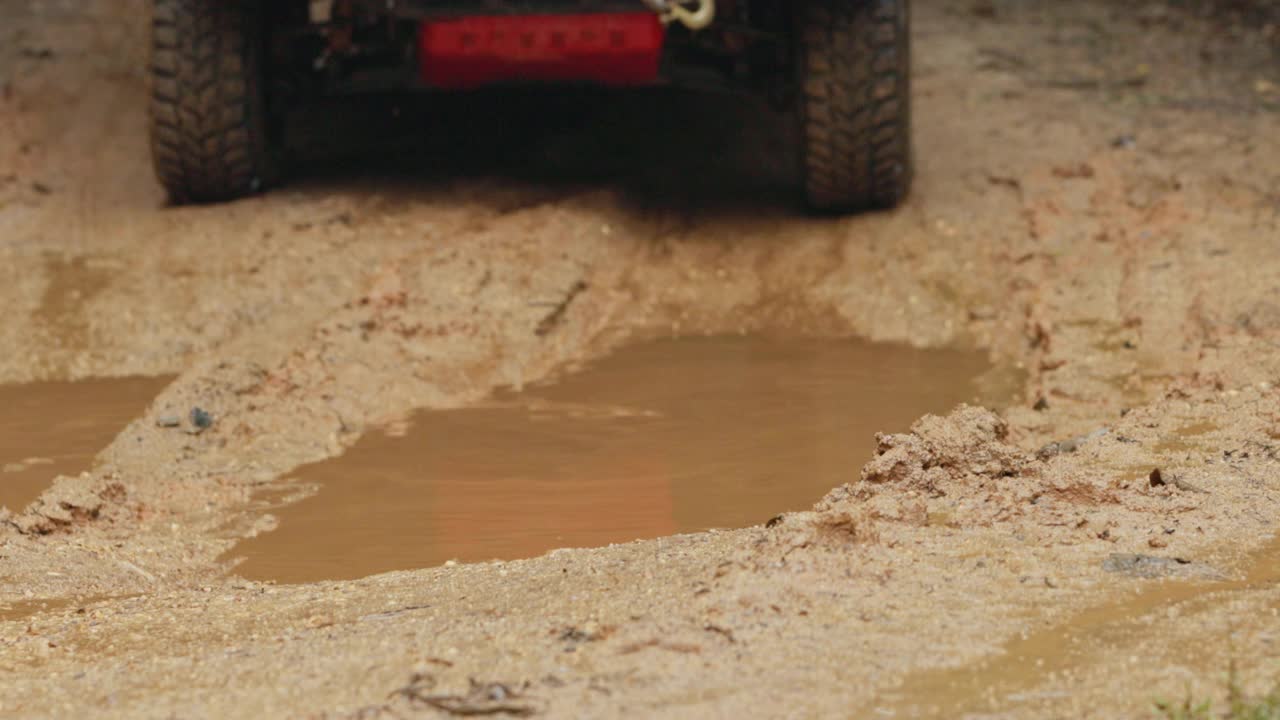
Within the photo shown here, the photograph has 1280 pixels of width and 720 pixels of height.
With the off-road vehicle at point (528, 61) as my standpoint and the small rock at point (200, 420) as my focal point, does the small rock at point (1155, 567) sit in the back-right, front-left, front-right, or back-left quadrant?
front-left

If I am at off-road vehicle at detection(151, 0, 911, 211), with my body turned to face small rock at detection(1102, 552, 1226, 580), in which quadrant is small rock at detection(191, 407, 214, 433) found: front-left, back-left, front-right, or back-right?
front-right

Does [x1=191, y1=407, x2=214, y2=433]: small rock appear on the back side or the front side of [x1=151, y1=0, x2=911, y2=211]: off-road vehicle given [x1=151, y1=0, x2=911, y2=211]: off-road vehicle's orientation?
on the front side

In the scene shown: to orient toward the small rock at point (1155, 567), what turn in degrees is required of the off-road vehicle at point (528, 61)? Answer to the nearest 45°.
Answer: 0° — it already faces it

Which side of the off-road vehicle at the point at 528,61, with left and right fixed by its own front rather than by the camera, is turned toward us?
front

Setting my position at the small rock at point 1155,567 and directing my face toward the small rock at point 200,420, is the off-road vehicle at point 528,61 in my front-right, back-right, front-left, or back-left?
front-right
